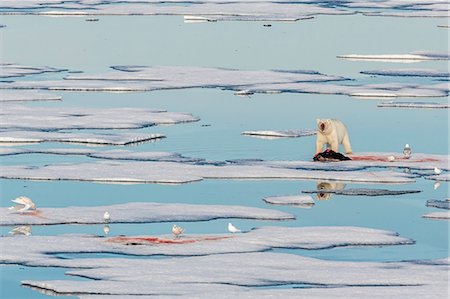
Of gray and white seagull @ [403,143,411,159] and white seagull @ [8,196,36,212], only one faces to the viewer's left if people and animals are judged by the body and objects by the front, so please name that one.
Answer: white seagull @ [8,196,36,212]

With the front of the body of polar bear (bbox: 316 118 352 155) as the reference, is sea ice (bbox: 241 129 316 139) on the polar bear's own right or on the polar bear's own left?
on the polar bear's own right

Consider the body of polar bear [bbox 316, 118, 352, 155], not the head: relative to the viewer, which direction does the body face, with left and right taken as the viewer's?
facing the viewer and to the left of the viewer
